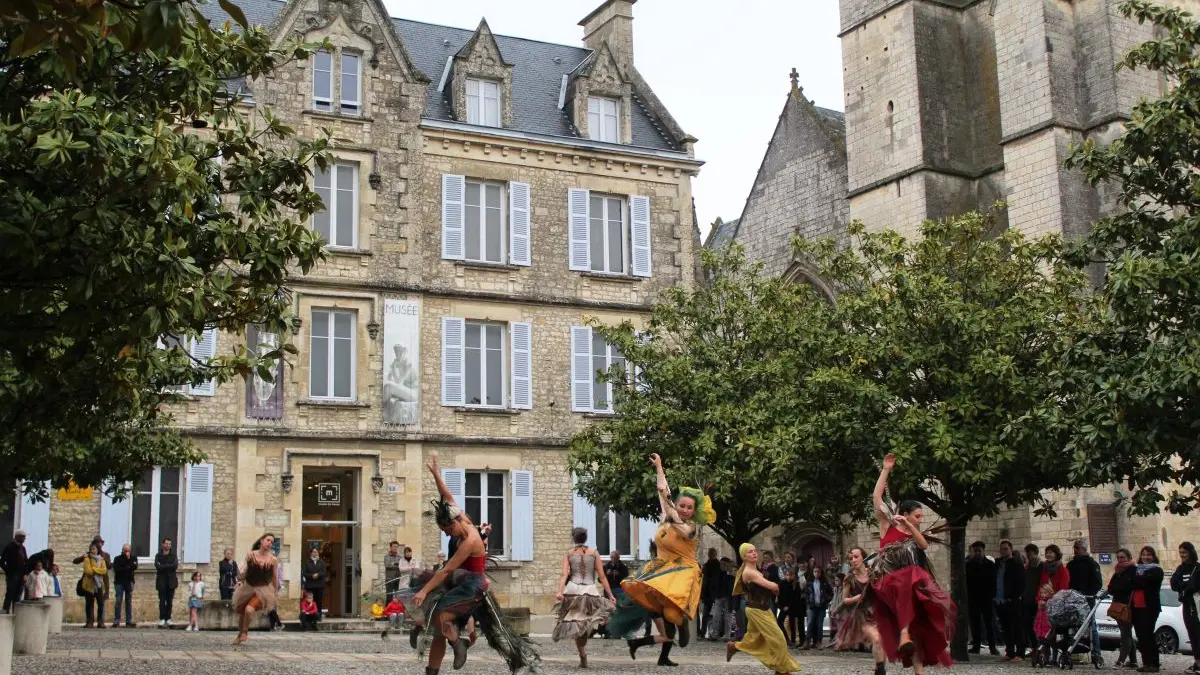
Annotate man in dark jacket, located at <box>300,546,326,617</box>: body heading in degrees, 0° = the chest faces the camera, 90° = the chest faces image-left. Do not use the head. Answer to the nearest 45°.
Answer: approximately 0°

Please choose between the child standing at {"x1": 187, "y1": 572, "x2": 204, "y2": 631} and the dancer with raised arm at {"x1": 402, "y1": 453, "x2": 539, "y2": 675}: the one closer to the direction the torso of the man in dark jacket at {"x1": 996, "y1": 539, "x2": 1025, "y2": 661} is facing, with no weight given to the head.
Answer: the dancer with raised arm

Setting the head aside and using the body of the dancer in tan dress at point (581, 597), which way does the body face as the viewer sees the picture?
away from the camera

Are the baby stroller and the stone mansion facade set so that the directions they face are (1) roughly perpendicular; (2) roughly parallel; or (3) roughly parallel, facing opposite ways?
roughly perpendicular

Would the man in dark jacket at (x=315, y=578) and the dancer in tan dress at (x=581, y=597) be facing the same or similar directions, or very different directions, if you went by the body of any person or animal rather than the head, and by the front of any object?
very different directions

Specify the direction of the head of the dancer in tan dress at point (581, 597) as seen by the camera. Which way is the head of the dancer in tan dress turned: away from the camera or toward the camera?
away from the camera

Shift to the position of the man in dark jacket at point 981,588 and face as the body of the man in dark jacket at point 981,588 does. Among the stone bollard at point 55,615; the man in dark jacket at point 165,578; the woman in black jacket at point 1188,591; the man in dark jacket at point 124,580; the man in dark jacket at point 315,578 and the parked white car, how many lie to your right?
4

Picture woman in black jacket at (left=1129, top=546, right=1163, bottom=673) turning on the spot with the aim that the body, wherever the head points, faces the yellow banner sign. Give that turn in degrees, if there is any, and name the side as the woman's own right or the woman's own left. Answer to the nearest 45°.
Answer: approximately 45° to the woman's own right

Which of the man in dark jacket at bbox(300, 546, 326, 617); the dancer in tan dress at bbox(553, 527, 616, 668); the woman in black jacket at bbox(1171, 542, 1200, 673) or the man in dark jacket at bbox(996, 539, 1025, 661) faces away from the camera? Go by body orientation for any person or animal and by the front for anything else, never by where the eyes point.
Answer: the dancer in tan dress
